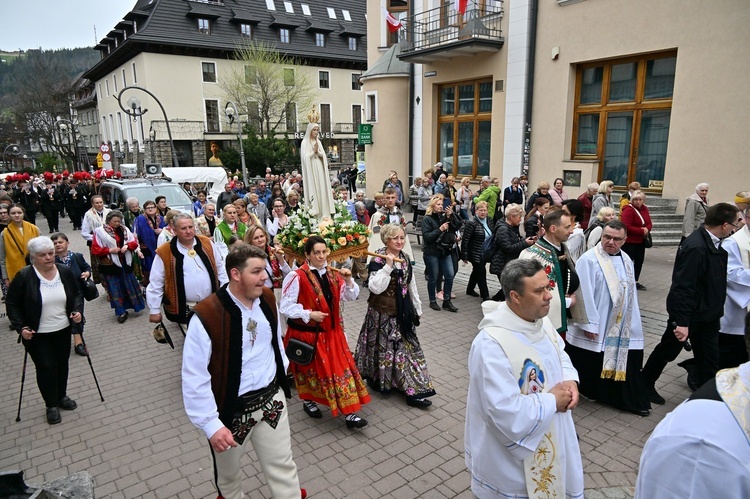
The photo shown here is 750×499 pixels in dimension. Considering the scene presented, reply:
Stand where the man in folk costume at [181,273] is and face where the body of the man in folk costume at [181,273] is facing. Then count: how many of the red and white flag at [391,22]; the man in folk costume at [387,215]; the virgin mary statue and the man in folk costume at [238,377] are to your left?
3

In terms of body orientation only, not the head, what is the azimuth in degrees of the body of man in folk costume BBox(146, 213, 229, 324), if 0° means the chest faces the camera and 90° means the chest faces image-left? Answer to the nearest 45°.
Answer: approximately 315°

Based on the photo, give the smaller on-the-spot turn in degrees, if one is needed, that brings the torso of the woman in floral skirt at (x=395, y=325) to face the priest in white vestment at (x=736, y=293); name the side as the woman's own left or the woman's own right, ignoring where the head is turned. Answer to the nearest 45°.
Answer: approximately 45° to the woman's own left

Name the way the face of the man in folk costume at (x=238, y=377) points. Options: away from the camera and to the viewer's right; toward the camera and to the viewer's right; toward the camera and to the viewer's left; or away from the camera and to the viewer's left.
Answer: toward the camera and to the viewer's right

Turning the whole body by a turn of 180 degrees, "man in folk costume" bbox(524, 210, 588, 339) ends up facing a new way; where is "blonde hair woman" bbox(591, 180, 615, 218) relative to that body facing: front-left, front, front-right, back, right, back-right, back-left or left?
front-right

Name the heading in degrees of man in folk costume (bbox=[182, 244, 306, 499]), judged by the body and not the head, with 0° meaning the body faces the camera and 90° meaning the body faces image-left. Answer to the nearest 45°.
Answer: approximately 315°

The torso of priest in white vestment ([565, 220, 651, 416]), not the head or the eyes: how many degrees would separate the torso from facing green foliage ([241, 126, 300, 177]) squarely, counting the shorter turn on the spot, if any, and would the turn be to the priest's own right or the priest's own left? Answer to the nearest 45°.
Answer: approximately 180°
